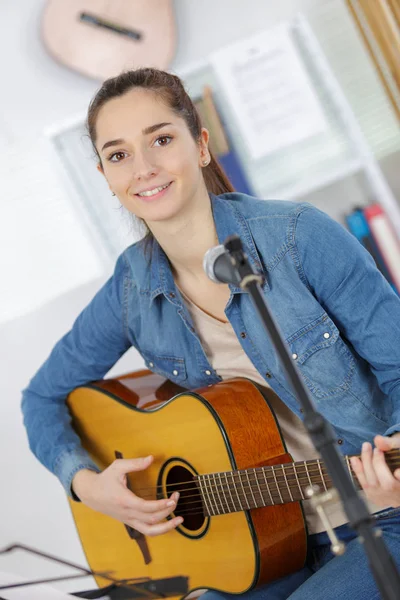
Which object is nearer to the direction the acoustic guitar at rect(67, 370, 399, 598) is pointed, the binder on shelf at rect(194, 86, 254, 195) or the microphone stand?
the microphone stand

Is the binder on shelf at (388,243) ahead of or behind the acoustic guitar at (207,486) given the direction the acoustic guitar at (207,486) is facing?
behind

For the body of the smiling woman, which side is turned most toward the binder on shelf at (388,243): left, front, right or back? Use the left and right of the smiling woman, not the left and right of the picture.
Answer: back

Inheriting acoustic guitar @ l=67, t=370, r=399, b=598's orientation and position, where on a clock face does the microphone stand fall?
The microphone stand is roughly at 10 o'clock from the acoustic guitar.

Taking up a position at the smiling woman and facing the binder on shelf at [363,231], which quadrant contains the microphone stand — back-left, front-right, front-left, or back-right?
back-right

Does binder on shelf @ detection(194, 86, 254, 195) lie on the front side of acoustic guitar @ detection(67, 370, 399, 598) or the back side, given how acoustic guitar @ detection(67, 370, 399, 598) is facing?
on the back side

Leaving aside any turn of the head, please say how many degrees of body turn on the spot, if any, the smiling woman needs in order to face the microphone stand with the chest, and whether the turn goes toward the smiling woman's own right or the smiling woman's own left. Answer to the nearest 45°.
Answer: approximately 45° to the smiling woman's own left

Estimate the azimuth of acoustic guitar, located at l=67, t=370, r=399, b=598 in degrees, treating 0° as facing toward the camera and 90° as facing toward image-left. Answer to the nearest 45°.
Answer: approximately 45°

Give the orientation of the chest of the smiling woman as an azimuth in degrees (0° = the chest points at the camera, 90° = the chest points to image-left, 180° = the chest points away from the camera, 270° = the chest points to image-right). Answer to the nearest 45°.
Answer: approximately 45°

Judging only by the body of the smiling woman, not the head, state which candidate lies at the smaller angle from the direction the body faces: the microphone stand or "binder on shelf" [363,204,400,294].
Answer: the microphone stand

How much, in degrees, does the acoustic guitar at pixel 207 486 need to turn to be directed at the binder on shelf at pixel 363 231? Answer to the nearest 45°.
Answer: approximately 180°

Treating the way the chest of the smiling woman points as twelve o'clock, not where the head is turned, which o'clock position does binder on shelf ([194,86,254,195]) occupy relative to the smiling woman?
The binder on shelf is roughly at 5 o'clock from the smiling woman.
